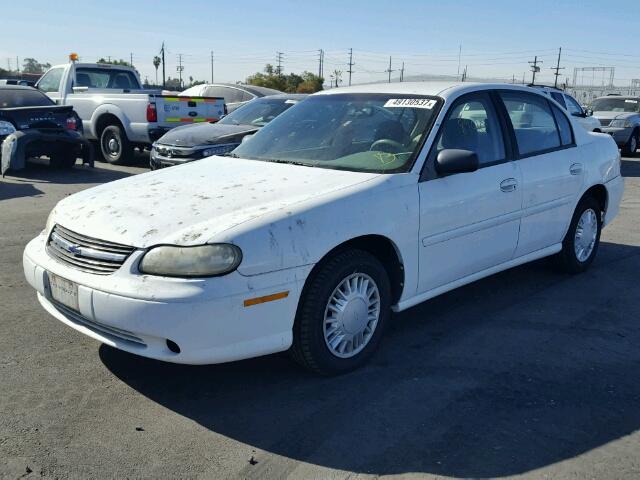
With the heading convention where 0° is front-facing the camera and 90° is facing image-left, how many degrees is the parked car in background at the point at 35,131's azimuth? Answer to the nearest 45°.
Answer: approximately 135°

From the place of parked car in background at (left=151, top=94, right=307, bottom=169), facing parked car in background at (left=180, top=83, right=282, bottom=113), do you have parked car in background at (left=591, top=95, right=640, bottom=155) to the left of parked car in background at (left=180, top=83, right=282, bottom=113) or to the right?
right

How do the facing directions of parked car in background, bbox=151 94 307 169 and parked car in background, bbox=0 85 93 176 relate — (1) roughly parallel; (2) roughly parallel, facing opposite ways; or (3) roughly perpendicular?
roughly perpendicular

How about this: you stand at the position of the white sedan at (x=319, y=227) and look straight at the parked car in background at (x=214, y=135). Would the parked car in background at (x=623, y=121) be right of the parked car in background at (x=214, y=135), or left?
right

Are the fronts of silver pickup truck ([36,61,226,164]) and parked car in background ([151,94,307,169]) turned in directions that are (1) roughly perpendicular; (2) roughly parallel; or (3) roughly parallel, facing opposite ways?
roughly perpendicular

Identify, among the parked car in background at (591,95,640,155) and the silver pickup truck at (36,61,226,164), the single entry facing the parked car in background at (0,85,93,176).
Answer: the parked car in background at (591,95,640,155)

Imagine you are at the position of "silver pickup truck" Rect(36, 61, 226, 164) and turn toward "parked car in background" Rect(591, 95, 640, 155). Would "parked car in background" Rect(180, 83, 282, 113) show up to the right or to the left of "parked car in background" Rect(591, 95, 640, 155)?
left

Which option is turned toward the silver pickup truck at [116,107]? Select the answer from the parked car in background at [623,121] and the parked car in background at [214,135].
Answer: the parked car in background at [623,121]

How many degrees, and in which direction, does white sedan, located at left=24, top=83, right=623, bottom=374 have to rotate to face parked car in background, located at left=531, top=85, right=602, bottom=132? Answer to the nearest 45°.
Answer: approximately 180°

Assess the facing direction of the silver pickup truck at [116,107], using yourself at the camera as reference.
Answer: facing away from the viewer and to the left of the viewer

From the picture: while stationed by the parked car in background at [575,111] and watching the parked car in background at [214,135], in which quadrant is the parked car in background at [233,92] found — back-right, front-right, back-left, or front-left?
front-right

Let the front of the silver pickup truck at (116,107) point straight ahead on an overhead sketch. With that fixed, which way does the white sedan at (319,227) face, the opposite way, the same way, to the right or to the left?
to the left

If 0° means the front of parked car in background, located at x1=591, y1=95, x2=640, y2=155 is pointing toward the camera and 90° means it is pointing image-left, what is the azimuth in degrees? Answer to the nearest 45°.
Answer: approximately 45°

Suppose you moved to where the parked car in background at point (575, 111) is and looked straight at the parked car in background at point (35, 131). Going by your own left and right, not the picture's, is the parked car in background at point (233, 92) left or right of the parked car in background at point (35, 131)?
right

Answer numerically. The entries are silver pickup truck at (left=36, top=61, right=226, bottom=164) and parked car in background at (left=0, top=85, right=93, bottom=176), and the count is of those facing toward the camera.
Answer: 0

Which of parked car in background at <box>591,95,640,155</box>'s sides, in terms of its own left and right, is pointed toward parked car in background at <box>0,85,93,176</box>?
front

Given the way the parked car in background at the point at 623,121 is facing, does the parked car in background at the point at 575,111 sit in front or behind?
in front
